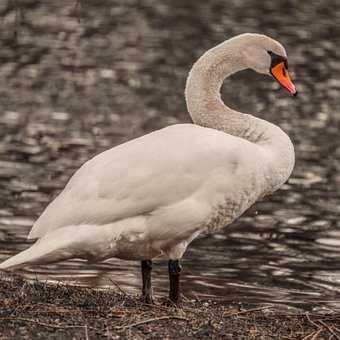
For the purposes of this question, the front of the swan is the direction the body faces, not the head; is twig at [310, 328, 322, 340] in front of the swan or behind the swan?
in front

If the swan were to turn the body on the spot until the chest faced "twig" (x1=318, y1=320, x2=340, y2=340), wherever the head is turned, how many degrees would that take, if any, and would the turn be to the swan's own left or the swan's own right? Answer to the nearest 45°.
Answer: approximately 45° to the swan's own right

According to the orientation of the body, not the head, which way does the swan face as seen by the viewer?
to the viewer's right
